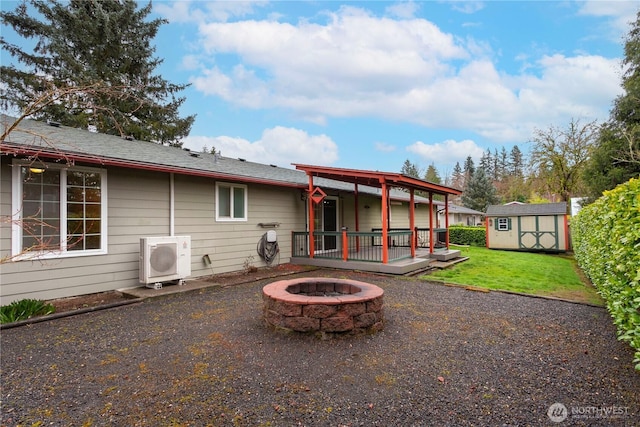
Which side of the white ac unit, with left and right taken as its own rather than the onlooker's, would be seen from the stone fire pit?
front

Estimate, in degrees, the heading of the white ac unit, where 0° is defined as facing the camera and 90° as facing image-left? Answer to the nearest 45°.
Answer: approximately 315°

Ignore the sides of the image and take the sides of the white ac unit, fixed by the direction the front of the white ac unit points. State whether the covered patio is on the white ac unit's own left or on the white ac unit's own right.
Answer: on the white ac unit's own left

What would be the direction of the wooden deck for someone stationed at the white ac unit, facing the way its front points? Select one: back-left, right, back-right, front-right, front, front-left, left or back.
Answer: front-left

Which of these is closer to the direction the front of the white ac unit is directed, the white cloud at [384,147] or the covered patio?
the covered patio

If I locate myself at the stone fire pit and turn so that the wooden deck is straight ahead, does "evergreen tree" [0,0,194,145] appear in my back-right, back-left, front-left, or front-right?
front-left

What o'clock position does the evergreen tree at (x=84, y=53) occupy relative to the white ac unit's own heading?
The evergreen tree is roughly at 7 o'clock from the white ac unit.

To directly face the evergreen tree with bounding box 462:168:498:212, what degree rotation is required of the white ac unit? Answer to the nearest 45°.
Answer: approximately 90° to its left
